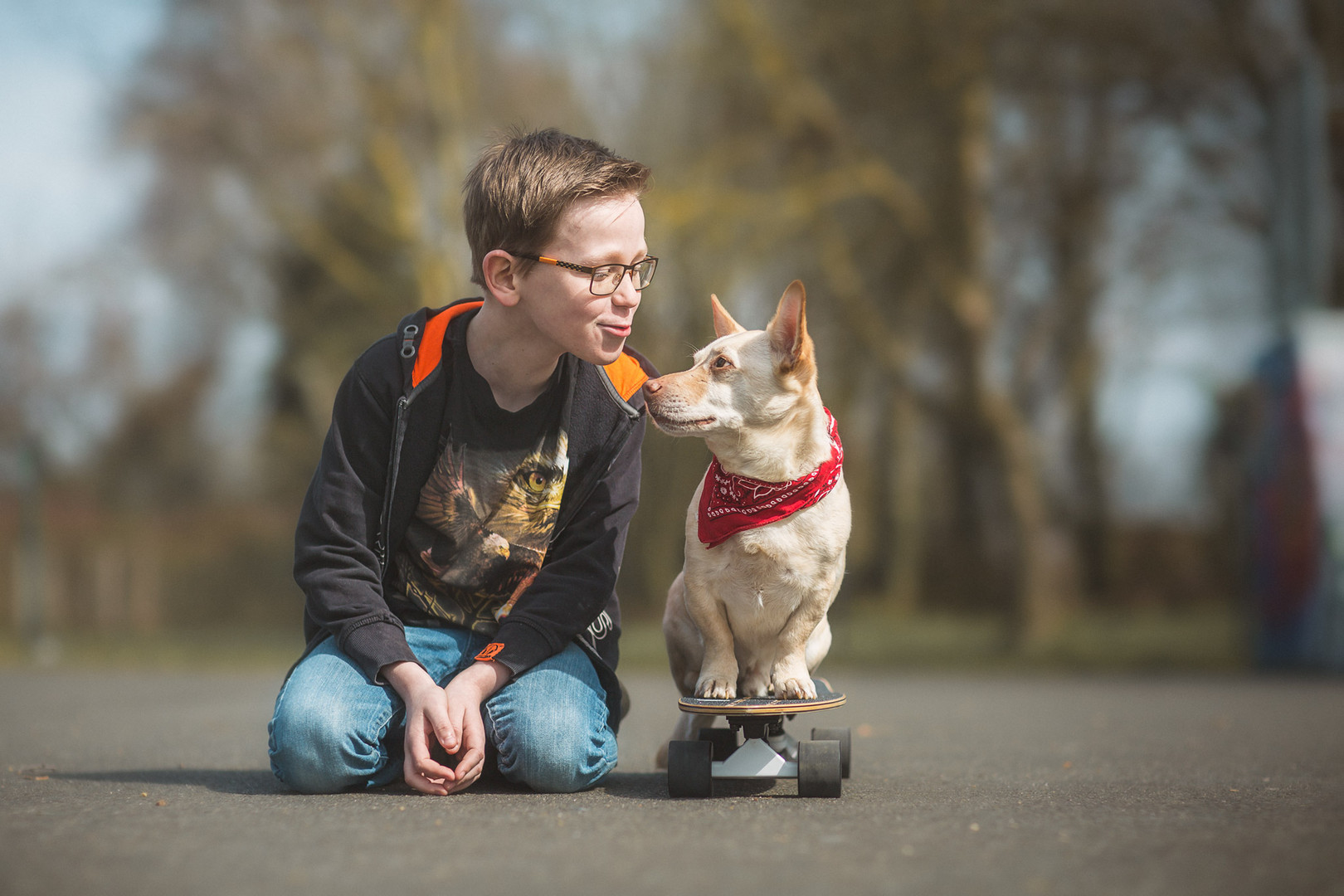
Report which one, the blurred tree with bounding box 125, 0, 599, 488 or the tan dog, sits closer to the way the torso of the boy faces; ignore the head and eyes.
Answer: the tan dog

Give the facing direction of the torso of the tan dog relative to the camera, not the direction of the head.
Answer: toward the camera

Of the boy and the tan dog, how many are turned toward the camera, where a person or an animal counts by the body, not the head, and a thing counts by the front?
2

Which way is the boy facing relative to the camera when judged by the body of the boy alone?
toward the camera

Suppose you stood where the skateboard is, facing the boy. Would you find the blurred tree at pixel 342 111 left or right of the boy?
right

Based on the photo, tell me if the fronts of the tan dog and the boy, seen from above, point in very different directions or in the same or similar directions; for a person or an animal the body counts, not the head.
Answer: same or similar directions

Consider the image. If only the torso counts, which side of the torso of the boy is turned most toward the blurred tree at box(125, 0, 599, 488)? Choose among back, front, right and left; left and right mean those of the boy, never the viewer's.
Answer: back

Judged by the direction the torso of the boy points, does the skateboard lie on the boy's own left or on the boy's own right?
on the boy's own left
